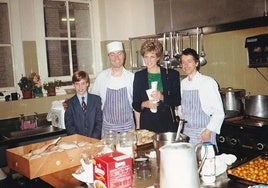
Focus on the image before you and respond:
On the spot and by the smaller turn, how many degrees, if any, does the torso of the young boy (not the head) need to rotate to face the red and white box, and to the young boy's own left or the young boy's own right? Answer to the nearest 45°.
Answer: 0° — they already face it

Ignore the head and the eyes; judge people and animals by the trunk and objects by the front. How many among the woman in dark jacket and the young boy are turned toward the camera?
2

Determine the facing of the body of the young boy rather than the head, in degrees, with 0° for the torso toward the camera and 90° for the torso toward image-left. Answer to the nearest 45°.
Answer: approximately 0°

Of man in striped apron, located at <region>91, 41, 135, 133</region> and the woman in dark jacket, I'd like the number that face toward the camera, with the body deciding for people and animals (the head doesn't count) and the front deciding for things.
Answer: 2

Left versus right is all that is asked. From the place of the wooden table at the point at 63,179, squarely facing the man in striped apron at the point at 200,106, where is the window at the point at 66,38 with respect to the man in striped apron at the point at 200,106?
left

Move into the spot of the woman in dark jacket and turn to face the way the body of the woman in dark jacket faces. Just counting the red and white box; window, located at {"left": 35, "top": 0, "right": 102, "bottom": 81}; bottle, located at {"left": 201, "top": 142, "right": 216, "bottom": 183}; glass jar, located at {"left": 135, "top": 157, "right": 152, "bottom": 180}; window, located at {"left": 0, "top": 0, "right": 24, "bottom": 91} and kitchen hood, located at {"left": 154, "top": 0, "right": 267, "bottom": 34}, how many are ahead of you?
3
